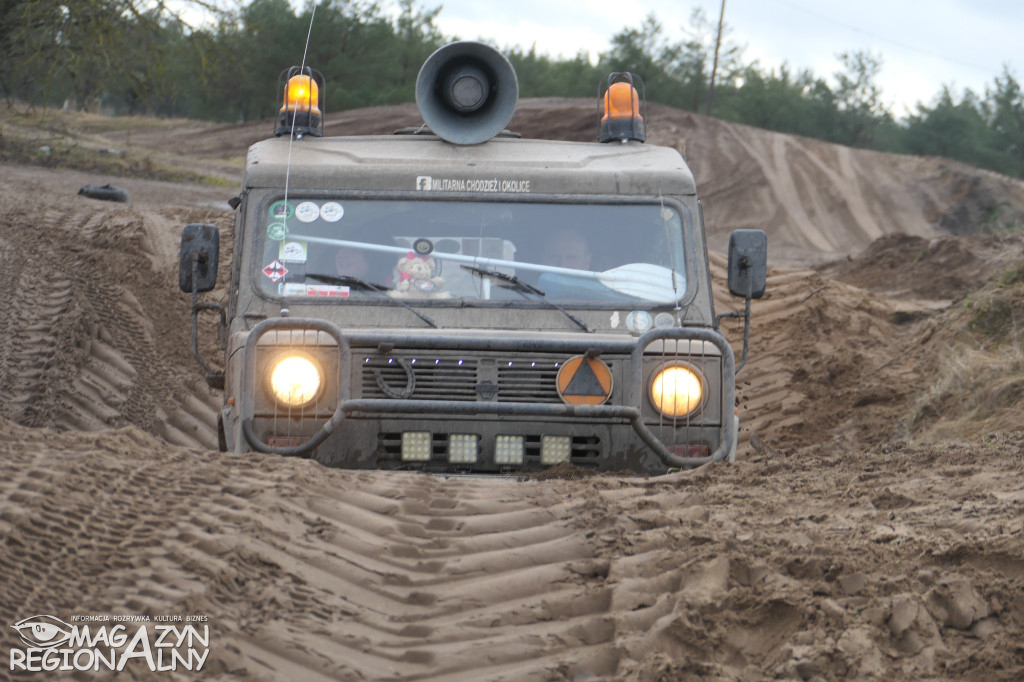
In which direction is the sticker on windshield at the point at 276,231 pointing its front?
toward the camera

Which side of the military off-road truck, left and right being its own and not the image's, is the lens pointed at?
front

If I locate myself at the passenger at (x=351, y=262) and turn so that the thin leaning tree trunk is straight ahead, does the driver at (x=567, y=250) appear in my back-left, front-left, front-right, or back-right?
front-right

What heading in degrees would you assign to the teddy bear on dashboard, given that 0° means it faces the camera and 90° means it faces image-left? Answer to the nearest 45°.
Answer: approximately 0°

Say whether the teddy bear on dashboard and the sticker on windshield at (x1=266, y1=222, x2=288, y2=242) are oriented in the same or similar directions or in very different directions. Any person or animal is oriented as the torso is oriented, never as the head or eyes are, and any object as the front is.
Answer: same or similar directions

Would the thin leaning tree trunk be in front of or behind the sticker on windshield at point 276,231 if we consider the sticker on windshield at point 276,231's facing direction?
behind

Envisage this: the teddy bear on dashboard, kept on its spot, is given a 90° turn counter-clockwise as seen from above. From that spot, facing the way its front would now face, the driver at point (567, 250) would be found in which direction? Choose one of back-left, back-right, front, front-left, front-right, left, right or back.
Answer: front

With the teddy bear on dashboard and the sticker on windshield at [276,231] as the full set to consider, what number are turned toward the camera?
2

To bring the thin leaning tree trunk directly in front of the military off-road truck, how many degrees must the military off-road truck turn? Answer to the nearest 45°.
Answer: approximately 180°

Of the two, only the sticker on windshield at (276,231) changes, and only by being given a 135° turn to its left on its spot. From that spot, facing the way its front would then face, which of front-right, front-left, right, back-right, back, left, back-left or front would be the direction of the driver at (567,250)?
front-right
